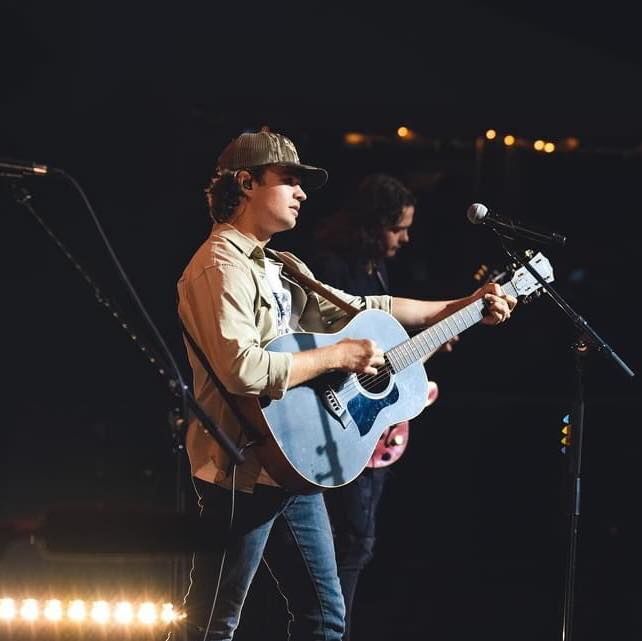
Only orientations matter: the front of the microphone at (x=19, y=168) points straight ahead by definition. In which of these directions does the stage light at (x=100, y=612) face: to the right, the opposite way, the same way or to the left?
to the left

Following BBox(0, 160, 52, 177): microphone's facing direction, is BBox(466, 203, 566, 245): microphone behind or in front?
behind

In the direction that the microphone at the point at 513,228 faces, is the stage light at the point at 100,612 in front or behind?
in front

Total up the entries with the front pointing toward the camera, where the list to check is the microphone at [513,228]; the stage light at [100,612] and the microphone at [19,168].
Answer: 1

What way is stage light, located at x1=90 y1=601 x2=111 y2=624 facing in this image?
toward the camera

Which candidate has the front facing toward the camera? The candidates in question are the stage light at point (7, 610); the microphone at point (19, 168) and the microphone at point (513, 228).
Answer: the stage light

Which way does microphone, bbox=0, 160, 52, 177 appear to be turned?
to the viewer's left

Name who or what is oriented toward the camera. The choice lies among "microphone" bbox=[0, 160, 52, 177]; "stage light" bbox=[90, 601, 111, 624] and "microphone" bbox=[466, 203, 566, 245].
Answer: the stage light

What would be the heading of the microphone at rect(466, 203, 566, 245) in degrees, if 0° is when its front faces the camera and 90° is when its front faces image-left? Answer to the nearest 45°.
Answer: approximately 90°
